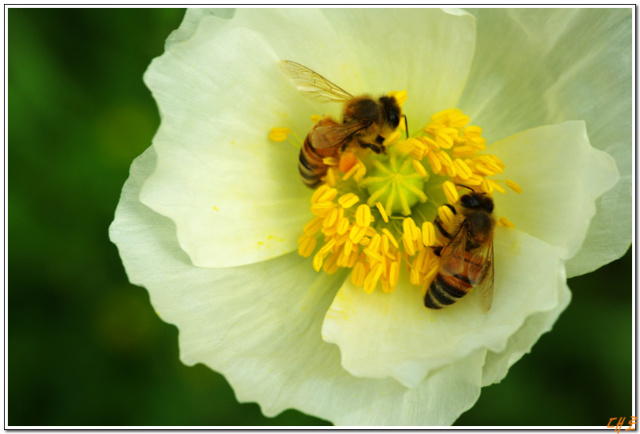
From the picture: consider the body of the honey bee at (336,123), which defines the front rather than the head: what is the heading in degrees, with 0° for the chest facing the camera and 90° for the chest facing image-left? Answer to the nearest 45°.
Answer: approximately 270°

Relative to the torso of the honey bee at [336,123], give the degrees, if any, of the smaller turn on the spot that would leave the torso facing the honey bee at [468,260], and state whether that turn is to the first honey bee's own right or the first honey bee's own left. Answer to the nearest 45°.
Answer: approximately 45° to the first honey bee's own right
